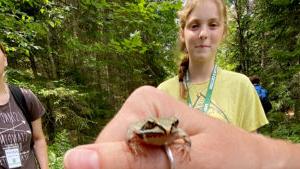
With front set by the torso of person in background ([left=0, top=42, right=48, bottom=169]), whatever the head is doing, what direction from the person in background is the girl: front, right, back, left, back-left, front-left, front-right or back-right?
front-left

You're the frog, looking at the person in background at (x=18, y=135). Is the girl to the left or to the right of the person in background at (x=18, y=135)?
right

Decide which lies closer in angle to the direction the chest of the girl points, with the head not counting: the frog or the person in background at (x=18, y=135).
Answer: the frog

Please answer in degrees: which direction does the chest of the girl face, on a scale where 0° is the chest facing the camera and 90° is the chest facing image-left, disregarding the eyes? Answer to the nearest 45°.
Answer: approximately 0°

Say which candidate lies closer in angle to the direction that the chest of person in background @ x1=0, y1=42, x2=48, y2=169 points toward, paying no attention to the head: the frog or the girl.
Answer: the frog

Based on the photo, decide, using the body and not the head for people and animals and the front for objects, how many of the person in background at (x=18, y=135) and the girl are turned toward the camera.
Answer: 2

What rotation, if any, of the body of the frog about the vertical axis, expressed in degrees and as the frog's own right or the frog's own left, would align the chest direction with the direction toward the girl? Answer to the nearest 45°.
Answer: approximately 135° to the frog's own left

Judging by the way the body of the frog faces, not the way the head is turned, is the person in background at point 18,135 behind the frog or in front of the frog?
behind

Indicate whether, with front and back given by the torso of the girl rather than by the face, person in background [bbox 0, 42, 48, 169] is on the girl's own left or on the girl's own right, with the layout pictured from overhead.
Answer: on the girl's own right

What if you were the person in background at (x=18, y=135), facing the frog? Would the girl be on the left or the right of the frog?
left

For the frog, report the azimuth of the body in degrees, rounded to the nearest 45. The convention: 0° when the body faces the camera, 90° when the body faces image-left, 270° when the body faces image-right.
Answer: approximately 315°
